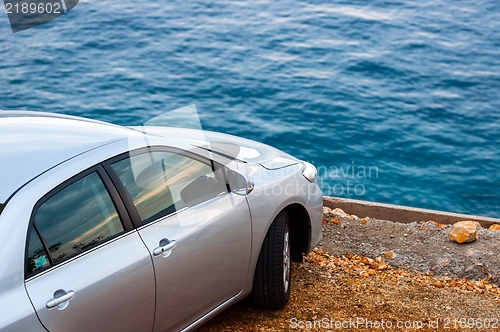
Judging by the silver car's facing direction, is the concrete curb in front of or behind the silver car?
in front

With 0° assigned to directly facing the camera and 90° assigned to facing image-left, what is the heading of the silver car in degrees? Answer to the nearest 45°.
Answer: approximately 225°
